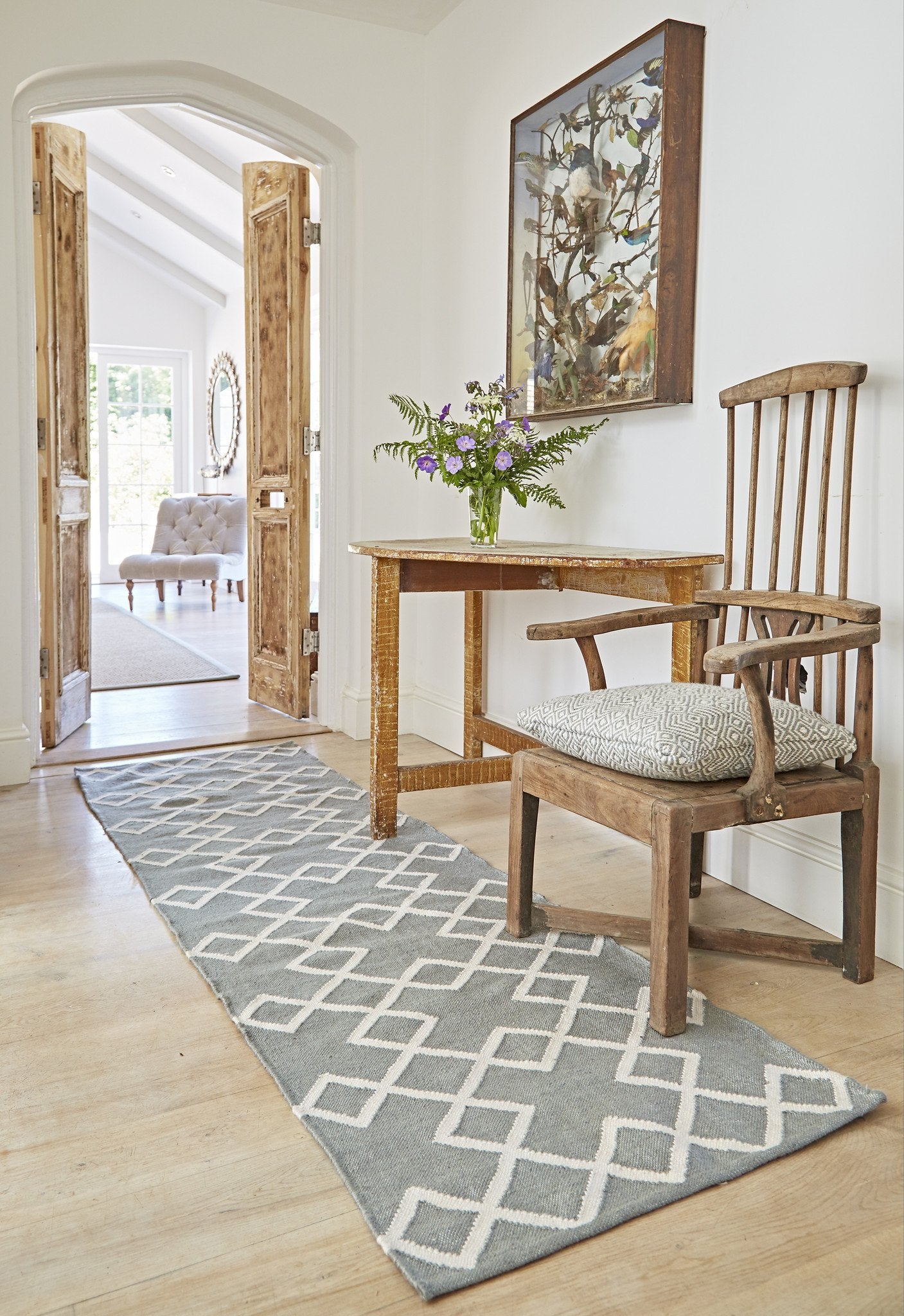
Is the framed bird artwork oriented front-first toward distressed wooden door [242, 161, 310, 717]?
no

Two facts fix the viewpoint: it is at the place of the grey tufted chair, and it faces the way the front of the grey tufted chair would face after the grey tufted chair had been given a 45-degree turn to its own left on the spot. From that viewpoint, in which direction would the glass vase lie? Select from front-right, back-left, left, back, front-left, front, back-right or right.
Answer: front

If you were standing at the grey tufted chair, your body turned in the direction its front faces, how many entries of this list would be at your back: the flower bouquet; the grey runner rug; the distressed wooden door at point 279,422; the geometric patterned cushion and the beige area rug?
0

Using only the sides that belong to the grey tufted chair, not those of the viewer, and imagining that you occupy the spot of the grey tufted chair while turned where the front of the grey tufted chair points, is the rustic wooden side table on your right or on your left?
on your left

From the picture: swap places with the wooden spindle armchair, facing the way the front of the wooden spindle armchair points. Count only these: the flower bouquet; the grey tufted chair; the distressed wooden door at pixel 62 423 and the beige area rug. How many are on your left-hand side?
0

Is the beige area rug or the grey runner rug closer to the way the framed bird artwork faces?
the grey runner rug

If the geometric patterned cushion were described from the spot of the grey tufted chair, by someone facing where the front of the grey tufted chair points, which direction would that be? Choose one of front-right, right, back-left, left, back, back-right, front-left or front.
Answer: front-left

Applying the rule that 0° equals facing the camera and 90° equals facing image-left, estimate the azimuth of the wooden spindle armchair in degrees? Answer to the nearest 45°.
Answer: approximately 45°

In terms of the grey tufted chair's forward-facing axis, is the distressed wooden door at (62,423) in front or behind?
in front

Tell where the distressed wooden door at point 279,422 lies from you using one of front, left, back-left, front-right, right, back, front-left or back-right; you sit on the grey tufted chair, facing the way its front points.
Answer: front-left

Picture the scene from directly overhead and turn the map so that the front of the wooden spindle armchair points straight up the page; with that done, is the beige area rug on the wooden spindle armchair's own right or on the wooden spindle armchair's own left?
on the wooden spindle armchair's own right

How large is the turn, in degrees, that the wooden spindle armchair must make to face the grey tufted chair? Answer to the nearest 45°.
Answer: approximately 90° to its right

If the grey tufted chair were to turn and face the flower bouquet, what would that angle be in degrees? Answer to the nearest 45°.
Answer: approximately 45° to its left

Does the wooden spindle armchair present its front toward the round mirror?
no

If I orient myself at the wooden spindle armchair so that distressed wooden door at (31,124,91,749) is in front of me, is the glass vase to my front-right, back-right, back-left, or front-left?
front-right

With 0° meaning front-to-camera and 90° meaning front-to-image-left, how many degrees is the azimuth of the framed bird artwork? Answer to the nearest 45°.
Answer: approximately 45°

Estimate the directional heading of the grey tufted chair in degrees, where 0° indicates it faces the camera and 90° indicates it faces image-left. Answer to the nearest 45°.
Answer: approximately 45°

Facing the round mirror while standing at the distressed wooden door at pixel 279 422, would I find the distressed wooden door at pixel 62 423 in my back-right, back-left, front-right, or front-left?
back-left

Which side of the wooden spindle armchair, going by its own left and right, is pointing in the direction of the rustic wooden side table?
right

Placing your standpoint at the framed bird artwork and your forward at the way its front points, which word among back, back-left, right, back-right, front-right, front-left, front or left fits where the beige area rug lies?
right
